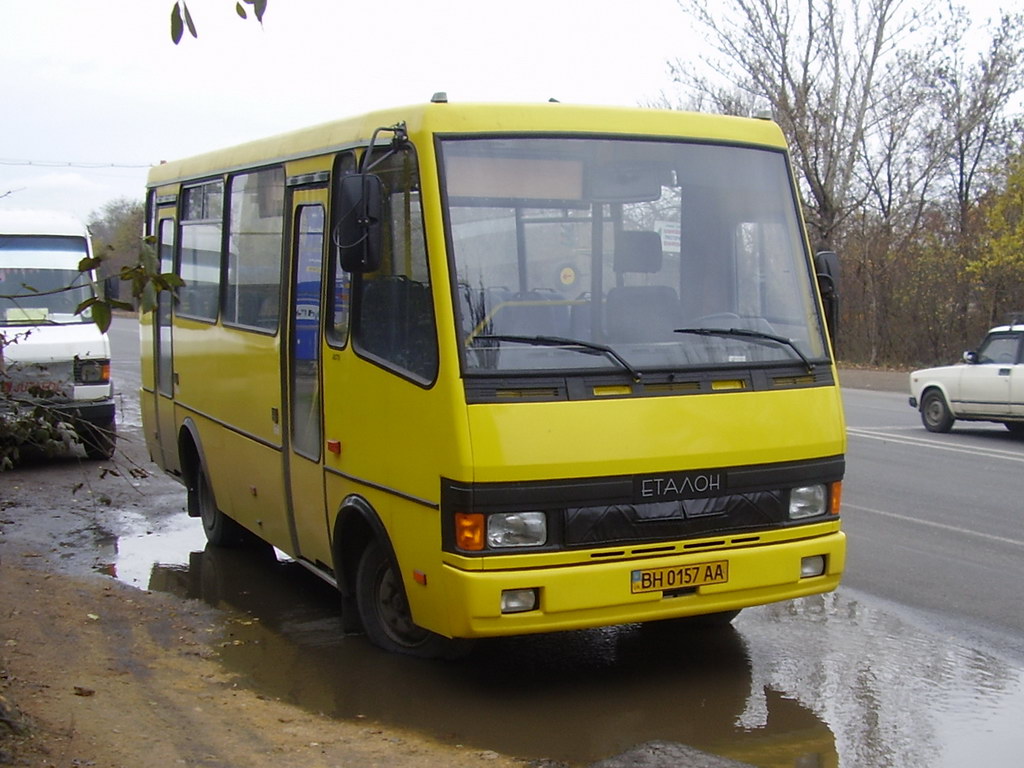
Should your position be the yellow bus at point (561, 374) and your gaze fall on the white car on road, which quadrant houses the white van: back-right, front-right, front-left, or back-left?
front-left

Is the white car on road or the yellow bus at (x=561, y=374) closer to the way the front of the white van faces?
the yellow bus

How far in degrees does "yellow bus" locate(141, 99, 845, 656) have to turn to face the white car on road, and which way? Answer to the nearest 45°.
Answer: approximately 90° to its left

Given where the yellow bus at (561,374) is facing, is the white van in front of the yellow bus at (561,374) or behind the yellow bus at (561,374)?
behind

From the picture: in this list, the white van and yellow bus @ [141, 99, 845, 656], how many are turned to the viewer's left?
0

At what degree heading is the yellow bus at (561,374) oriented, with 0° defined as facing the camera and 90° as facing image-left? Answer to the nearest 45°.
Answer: approximately 315°

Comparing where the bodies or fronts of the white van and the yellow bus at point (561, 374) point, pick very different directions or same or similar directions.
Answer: same or similar directions

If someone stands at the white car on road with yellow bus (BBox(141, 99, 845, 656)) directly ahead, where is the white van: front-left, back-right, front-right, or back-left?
front-right

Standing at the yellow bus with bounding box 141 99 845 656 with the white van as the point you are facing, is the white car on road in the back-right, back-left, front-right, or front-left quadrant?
front-right

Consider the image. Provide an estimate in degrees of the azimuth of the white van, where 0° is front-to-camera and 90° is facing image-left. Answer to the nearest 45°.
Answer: approximately 0°

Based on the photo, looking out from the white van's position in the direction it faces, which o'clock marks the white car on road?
The white car on road is roughly at 9 o'clock from the white van.

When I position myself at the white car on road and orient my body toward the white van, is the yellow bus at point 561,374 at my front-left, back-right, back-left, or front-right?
front-left
